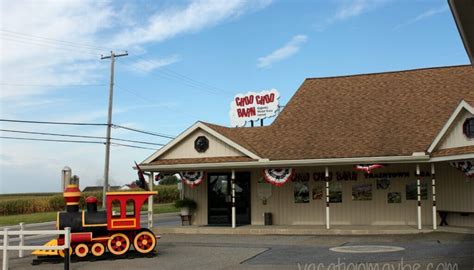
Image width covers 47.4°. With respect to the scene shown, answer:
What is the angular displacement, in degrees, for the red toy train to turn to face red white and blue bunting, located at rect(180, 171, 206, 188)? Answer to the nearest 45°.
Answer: approximately 135° to its right

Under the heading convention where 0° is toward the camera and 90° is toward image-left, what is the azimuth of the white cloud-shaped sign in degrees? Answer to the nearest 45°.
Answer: approximately 0°

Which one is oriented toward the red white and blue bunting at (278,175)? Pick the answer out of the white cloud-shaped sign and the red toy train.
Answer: the white cloud-shaped sign

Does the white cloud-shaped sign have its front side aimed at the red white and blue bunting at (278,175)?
yes

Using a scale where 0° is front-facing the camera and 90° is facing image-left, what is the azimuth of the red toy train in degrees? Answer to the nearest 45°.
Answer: approximately 90°

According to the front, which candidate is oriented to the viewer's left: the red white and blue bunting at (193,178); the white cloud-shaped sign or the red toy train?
the red toy train

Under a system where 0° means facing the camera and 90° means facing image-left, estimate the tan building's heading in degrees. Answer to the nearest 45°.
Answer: approximately 0°

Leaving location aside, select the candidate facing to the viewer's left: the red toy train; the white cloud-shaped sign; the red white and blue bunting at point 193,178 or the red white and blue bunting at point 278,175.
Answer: the red toy train

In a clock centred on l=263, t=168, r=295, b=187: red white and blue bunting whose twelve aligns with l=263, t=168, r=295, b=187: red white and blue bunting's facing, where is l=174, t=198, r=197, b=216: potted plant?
The potted plant is roughly at 4 o'clock from the red white and blue bunting.
